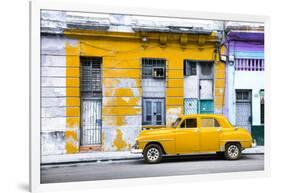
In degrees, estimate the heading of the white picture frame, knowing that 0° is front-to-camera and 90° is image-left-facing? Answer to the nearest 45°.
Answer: approximately 315°
